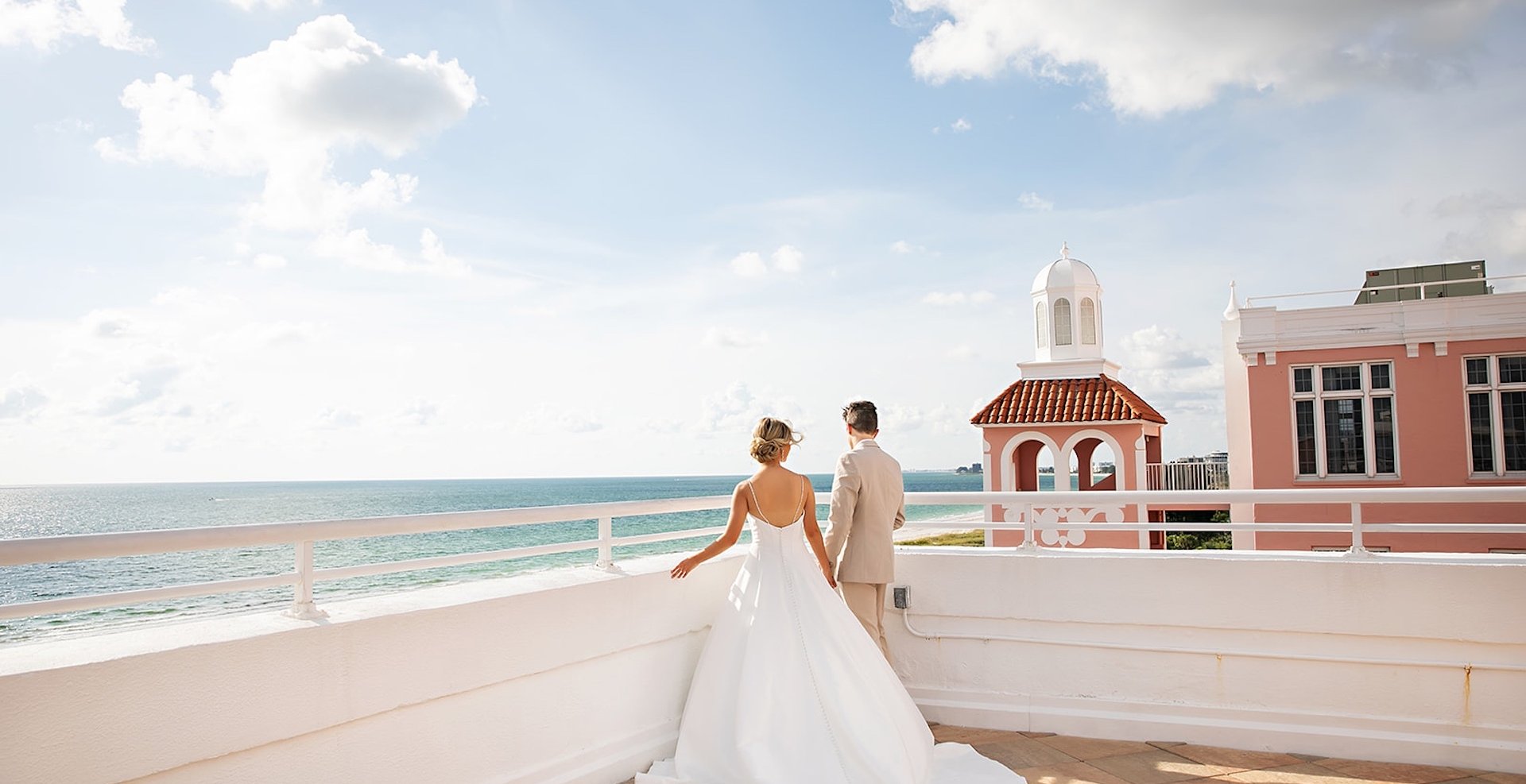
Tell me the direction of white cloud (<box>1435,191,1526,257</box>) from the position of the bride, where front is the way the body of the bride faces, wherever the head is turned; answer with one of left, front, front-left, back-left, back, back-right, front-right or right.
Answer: front-right

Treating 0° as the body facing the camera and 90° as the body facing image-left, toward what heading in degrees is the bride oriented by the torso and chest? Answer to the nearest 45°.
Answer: approximately 180°

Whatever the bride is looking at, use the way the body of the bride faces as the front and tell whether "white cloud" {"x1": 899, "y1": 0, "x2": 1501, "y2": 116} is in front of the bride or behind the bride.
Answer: in front

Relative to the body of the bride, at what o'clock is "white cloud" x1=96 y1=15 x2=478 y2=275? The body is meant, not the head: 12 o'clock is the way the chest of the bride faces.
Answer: The white cloud is roughly at 11 o'clock from the bride.

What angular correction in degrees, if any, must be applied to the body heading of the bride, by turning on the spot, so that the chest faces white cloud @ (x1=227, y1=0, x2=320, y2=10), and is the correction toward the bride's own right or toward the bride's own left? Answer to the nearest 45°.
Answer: approximately 45° to the bride's own left

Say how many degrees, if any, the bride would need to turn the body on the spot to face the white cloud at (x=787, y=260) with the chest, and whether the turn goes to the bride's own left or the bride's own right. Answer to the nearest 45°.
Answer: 0° — they already face it

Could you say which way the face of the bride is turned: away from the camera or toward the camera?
away from the camera
